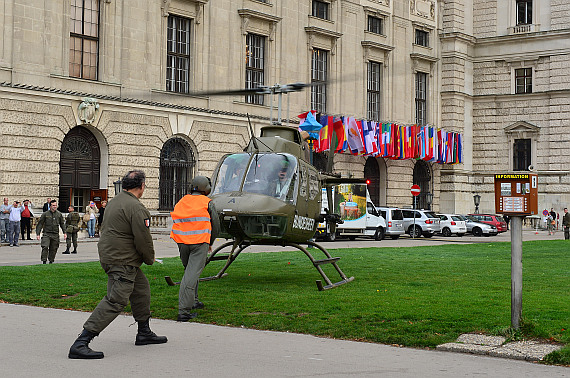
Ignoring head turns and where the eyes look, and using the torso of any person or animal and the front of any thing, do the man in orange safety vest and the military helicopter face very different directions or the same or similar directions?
very different directions

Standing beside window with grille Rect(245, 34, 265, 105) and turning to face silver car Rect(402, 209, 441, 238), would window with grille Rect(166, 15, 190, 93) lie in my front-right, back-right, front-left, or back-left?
back-right

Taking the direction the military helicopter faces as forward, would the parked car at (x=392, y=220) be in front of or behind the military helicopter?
behind

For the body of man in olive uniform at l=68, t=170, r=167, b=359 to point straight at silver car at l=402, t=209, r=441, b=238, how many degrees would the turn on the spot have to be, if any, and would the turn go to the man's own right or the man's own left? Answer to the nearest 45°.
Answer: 0° — they already face it

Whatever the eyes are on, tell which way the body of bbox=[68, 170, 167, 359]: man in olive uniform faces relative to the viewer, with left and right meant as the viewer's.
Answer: facing away from the viewer and to the right of the viewer

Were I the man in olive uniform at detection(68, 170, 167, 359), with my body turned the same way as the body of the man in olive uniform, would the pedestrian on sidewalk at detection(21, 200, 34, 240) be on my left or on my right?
on my left

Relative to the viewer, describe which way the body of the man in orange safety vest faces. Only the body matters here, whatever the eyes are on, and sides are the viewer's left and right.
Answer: facing away from the viewer and to the right of the viewer

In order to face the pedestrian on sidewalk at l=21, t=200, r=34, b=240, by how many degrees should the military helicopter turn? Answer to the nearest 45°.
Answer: approximately 90° to its right

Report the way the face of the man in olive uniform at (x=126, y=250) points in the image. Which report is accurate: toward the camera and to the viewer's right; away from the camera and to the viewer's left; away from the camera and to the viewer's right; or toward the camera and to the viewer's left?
away from the camera and to the viewer's right

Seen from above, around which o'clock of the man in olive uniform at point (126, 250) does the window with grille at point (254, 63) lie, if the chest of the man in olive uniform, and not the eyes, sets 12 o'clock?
The window with grille is roughly at 11 o'clock from the man in olive uniform.

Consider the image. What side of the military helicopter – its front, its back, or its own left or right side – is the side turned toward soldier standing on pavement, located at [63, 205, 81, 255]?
right
